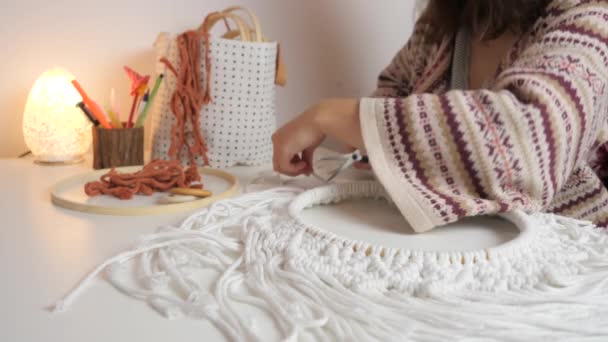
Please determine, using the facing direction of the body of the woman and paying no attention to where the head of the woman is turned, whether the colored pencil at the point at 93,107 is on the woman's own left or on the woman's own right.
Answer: on the woman's own right

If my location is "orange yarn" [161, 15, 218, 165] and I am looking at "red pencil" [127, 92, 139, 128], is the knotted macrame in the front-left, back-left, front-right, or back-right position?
back-left

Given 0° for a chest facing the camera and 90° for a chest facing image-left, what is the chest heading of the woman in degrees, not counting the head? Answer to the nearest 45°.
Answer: approximately 45°
